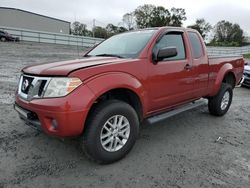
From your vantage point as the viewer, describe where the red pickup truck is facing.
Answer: facing the viewer and to the left of the viewer

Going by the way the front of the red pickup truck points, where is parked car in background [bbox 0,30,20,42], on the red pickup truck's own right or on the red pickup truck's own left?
on the red pickup truck's own right
